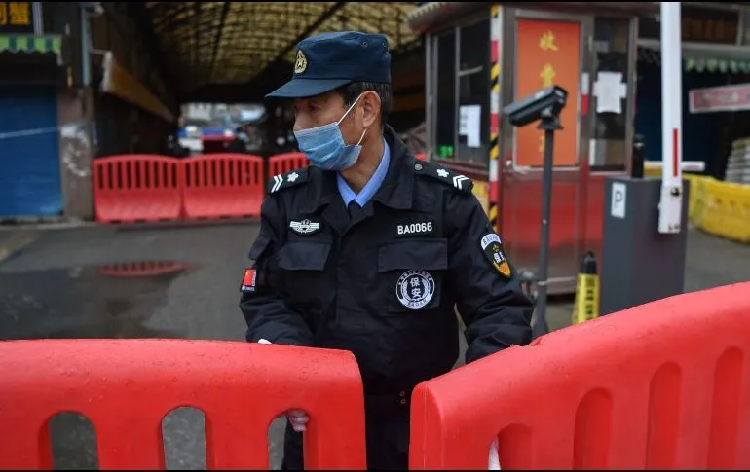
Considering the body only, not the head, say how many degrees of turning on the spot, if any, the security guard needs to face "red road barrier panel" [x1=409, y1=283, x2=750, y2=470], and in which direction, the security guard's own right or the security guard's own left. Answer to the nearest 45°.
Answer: approximately 90° to the security guard's own left

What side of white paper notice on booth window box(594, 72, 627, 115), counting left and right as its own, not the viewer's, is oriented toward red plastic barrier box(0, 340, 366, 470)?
front

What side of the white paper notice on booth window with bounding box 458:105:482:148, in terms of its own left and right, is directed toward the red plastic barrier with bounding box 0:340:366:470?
front

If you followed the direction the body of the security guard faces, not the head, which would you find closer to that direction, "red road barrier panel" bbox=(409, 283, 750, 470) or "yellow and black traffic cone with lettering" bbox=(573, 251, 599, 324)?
the red road barrier panel

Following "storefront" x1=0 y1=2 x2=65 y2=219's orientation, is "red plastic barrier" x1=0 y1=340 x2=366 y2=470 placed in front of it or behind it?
in front

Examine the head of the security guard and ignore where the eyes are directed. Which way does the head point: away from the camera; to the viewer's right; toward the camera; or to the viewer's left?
to the viewer's left
